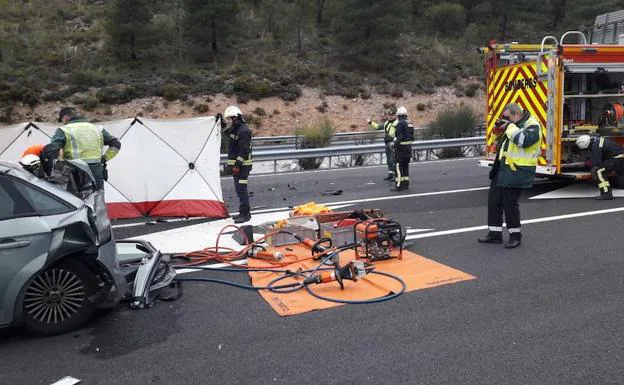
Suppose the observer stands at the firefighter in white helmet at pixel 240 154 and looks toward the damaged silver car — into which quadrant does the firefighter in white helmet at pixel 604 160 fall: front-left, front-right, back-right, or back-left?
back-left

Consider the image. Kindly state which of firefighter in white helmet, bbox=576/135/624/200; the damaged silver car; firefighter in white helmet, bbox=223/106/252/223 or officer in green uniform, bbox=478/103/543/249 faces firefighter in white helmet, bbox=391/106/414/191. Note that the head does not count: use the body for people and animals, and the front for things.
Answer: firefighter in white helmet, bbox=576/135/624/200

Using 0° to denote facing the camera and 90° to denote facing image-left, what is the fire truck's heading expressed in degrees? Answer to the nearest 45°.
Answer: approximately 225°

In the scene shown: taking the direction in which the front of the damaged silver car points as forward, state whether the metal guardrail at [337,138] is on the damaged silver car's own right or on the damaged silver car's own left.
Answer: on the damaged silver car's own right

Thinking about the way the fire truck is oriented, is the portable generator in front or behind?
behind

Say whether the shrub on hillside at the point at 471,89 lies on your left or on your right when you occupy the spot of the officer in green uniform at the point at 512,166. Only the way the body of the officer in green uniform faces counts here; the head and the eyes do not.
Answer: on your right

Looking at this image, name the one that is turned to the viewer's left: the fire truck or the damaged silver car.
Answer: the damaged silver car

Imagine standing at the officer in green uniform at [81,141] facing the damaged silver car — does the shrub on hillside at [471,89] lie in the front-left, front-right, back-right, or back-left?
back-left

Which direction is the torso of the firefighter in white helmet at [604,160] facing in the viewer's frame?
to the viewer's left

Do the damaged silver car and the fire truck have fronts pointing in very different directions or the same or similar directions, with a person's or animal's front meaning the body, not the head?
very different directions

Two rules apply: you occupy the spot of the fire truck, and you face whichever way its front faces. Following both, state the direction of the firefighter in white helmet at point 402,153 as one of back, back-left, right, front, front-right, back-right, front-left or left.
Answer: back-left

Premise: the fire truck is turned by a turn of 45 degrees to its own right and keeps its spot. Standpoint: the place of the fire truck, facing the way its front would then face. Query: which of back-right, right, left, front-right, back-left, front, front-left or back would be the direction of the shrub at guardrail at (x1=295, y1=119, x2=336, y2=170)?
back-left

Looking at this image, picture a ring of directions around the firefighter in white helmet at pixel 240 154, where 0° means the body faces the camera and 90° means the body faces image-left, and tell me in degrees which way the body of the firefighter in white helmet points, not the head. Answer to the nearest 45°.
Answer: approximately 90°
